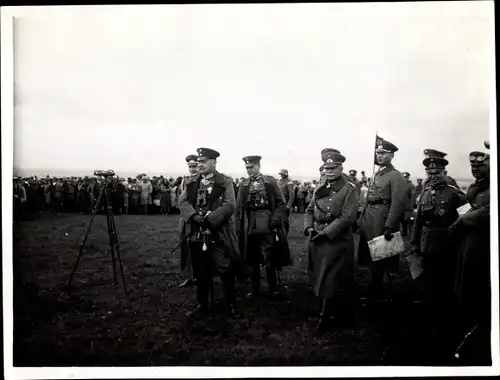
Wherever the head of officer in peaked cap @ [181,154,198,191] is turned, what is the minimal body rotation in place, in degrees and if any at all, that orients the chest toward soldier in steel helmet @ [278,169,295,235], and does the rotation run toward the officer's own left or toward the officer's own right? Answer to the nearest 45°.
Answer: approximately 135° to the officer's own left

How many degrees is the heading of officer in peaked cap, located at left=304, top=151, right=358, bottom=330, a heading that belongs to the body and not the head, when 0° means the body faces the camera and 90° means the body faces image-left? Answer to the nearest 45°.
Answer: approximately 45°

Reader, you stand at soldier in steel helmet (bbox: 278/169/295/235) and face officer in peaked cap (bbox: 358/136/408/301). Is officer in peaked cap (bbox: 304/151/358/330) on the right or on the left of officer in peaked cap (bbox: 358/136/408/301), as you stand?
right

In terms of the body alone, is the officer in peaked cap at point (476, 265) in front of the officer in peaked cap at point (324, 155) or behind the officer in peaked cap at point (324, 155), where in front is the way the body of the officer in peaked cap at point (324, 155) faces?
behind

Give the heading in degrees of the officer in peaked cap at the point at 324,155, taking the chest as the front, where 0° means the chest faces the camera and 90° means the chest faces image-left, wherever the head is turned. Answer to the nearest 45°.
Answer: approximately 45°
